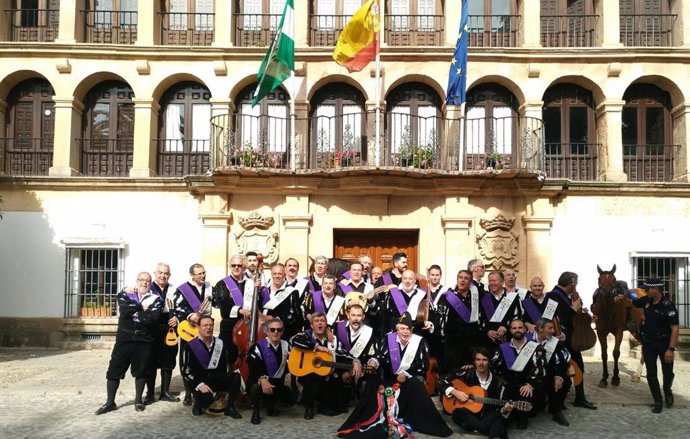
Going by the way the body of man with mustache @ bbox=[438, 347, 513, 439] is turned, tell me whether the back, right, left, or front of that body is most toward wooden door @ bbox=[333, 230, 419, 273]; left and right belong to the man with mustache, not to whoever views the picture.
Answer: back

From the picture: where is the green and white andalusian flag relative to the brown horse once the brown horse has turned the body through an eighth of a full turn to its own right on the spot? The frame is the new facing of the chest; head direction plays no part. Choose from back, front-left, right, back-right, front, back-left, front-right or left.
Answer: front-right

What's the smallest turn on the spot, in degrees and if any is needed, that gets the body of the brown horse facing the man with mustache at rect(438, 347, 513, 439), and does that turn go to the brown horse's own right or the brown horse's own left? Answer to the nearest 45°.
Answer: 0° — it already faces them

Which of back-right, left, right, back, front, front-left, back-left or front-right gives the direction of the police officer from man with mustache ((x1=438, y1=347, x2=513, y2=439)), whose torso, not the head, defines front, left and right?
back-left

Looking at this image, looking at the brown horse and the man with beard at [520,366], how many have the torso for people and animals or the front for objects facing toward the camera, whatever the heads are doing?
2

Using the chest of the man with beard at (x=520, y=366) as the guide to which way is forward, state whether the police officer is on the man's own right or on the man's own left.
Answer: on the man's own left

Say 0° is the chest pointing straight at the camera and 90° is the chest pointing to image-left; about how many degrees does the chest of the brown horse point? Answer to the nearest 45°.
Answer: approximately 0°

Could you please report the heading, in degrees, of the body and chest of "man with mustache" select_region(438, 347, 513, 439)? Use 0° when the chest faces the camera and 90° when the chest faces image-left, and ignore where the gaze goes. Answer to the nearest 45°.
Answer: approximately 0°

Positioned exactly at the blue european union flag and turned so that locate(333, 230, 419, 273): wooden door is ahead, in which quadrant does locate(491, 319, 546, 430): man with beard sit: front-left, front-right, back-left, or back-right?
back-left
